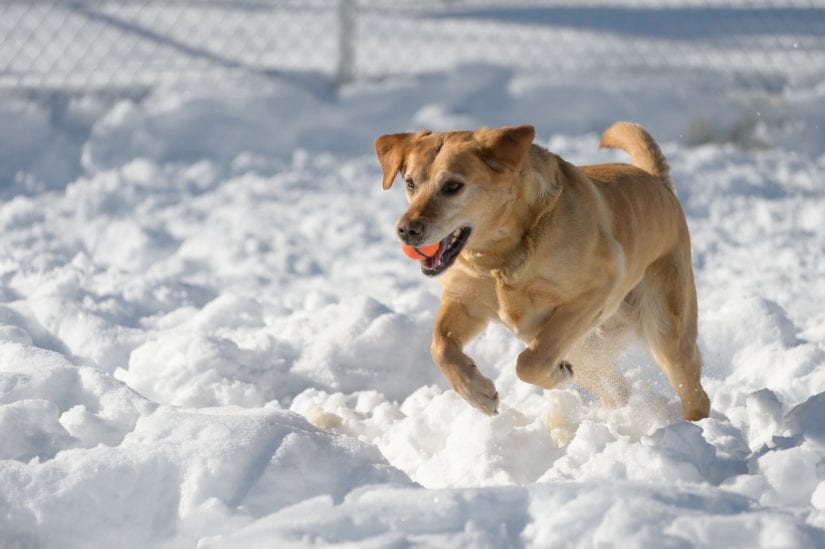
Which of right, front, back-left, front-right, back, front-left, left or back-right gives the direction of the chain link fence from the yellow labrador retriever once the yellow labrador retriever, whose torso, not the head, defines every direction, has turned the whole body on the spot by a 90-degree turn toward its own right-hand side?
front-right

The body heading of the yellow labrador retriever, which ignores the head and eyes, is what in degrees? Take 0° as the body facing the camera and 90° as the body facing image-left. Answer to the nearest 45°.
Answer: approximately 45°
